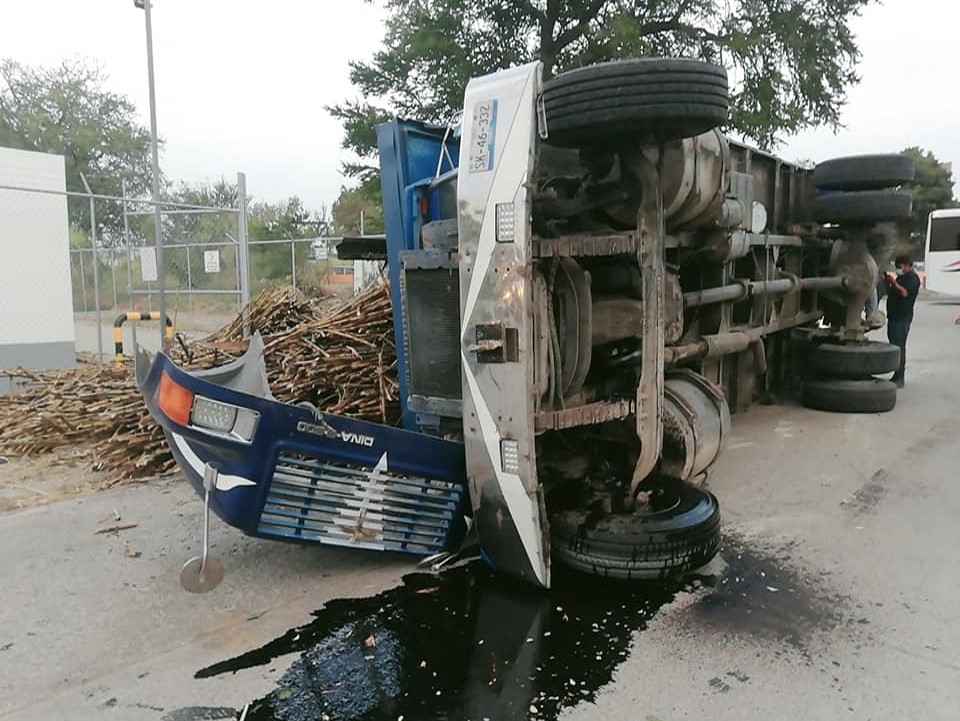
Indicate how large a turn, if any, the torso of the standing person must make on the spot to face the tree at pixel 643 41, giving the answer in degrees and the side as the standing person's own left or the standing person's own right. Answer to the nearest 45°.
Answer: approximately 45° to the standing person's own right

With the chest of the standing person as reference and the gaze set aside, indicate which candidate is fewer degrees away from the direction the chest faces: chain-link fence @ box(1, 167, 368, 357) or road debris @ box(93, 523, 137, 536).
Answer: the chain-link fence

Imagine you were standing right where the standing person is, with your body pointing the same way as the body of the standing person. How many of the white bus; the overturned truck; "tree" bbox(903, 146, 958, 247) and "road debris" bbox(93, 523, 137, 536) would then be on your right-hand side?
2

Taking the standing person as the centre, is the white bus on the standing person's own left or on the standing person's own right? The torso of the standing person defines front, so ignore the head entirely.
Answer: on the standing person's own right

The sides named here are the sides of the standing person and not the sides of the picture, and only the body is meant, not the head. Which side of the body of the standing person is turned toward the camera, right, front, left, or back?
left

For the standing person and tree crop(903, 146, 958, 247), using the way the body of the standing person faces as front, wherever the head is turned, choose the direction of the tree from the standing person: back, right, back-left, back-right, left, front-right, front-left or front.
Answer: right

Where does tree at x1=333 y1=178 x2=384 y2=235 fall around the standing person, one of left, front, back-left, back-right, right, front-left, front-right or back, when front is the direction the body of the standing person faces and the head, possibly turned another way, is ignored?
front-right

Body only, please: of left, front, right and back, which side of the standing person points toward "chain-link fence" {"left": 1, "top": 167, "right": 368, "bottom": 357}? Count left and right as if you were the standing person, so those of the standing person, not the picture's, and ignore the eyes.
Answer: front

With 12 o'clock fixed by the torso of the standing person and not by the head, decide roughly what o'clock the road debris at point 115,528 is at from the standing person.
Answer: The road debris is roughly at 10 o'clock from the standing person.
